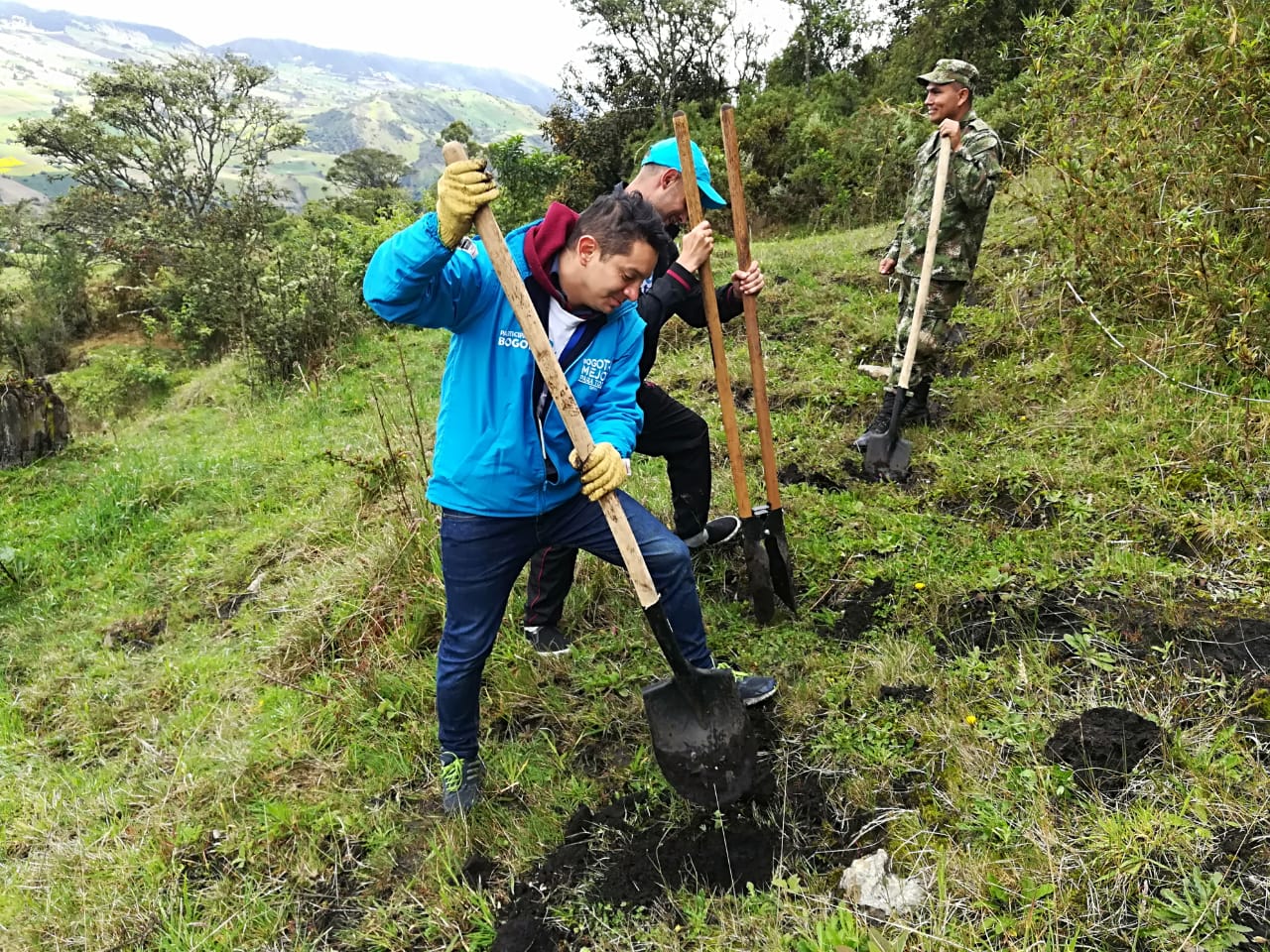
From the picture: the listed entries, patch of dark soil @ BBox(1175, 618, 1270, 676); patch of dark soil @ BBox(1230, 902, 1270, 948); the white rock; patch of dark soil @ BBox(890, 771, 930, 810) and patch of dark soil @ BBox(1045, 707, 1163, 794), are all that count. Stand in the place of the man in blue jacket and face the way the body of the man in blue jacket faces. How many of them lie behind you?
0

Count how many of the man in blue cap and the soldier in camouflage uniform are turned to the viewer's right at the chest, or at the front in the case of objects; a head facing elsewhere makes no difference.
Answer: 1

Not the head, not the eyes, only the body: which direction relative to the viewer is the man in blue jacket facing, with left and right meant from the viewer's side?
facing the viewer and to the right of the viewer

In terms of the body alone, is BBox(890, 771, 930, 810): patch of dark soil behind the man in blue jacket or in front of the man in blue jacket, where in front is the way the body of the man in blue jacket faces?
in front

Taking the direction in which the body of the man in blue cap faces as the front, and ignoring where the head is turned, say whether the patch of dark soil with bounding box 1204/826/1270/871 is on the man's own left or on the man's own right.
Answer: on the man's own right

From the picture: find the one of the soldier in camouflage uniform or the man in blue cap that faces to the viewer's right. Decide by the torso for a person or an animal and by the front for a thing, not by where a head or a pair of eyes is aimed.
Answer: the man in blue cap

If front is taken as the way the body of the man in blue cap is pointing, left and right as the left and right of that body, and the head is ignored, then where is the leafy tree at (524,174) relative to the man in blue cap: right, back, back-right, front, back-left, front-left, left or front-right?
left

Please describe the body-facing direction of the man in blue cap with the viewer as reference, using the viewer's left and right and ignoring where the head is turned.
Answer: facing to the right of the viewer

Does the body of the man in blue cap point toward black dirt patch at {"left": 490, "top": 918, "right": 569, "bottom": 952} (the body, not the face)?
no

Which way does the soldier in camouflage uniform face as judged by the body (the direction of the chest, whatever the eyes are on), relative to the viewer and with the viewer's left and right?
facing the viewer and to the left of the viewer

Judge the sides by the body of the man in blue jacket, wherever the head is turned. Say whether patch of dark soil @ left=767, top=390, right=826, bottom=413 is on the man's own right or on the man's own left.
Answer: on the man's own left

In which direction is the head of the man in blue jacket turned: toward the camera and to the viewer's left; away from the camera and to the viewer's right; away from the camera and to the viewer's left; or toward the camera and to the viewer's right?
toward the camera and to the viewer's right

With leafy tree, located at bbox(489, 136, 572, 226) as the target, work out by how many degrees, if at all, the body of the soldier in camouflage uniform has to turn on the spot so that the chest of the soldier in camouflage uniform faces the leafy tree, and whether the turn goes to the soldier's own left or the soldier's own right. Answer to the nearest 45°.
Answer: approximately 90° to the soldier's own right

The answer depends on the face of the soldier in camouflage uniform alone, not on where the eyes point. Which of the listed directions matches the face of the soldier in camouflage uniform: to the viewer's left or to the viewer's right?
to the viewer's left

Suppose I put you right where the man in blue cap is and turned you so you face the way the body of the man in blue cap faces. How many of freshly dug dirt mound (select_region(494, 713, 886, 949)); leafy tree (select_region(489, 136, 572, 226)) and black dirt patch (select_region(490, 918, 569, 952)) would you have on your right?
2
